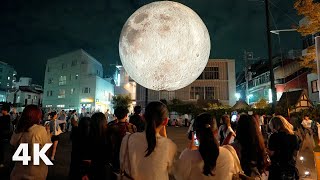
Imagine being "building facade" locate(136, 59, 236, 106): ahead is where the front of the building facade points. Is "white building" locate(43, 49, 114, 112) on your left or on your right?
on your right

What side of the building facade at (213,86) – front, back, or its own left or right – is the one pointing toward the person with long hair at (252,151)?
front

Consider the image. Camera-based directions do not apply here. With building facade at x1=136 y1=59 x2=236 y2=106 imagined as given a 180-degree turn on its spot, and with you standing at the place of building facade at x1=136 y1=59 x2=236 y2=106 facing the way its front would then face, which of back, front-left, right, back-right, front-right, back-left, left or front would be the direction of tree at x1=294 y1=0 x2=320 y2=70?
back

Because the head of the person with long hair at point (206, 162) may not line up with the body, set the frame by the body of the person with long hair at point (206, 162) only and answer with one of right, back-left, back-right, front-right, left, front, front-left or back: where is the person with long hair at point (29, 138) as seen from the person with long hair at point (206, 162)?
left

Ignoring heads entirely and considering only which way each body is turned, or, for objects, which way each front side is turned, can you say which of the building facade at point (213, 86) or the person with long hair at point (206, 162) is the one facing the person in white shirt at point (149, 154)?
the building facade

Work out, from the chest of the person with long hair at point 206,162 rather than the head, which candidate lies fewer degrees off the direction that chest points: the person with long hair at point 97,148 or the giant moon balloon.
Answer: the giant moon balloon

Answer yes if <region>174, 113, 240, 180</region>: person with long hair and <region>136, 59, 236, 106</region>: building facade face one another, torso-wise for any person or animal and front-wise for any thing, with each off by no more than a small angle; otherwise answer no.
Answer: yes

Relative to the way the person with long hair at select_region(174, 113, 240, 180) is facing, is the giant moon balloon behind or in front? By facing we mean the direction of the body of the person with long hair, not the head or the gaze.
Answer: in front

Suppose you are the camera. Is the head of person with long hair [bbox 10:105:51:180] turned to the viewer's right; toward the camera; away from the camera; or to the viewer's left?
away from the camera

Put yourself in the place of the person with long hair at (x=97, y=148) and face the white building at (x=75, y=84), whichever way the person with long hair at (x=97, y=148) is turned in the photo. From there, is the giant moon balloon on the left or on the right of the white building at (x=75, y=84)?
right

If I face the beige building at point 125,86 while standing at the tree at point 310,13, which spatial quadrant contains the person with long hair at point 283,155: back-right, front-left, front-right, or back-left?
back-left

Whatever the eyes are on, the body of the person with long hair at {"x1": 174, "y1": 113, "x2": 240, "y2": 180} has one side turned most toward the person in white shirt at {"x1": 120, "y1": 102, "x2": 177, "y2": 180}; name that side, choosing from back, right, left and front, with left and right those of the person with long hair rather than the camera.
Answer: left

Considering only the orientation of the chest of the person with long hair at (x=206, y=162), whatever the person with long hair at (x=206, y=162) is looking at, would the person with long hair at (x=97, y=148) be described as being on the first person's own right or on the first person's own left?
on the first person's own left

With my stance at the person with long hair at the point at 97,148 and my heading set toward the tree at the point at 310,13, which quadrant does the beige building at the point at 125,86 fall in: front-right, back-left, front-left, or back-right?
front-left

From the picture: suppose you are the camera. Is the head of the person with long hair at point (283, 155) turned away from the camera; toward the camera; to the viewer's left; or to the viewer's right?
away from the camera

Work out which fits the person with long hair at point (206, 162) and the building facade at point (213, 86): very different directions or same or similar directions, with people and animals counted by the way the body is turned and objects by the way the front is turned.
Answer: very different directions

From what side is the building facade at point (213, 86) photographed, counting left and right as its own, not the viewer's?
front

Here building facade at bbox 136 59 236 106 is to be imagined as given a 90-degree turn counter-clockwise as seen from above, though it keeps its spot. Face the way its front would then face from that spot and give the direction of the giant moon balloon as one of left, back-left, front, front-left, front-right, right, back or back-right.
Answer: right

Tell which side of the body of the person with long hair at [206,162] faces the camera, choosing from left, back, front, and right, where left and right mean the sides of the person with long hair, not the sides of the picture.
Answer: back

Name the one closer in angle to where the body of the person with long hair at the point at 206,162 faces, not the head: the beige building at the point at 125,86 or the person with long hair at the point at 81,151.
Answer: the beige building

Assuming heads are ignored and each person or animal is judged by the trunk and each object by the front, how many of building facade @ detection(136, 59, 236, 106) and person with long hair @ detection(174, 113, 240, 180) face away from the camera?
1
